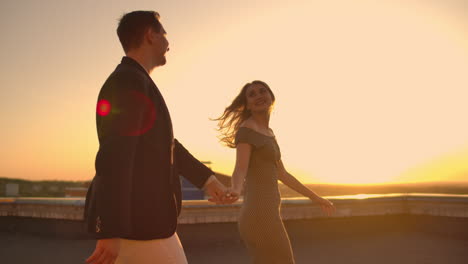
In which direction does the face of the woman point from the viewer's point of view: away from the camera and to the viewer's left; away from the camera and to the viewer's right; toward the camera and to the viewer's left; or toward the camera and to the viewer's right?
toward the camera and to the viewer's left

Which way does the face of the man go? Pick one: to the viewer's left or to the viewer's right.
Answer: to the viewer's right

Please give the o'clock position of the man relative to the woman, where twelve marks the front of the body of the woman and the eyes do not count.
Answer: The man is roughly at 2 o'clock from the woman.

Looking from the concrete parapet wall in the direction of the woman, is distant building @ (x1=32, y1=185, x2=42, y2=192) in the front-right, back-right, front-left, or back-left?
back-right

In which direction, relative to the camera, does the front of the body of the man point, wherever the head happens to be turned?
to the viewer's right

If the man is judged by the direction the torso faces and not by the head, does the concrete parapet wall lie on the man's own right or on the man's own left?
on the man's own left

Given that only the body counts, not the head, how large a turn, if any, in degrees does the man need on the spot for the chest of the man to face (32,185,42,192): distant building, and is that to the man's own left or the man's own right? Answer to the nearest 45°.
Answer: approximately 90° to the man's own left

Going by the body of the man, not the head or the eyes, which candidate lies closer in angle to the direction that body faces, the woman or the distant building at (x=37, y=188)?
the woman
